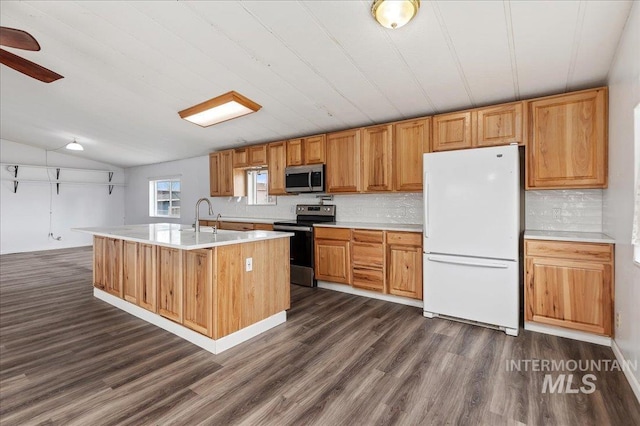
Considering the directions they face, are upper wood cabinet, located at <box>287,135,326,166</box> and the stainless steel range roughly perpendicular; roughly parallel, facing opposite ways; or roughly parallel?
roughly parallel

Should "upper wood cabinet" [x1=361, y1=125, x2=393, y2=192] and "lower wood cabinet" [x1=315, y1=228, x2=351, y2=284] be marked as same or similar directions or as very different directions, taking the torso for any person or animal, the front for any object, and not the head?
same or similar directions

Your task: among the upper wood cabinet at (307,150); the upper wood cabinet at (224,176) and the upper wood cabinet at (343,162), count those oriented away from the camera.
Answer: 0

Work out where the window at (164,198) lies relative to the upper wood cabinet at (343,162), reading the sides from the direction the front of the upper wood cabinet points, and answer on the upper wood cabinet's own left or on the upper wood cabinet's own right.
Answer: on the upper wood cabinet's own right

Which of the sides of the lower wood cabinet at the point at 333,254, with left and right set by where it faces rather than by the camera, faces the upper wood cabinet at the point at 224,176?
right

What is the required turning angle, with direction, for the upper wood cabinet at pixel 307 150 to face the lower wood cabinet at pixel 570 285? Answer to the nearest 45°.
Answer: approximately 90° to its left

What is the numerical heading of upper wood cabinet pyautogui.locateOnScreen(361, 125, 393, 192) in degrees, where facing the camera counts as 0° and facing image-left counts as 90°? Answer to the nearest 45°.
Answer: approximately 45°

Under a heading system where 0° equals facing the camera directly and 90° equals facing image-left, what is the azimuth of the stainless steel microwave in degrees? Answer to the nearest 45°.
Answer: approximately 45°

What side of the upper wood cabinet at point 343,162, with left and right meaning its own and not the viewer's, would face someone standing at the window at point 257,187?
right

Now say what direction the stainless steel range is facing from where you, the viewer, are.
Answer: facing the viewer and to the left of the viewer

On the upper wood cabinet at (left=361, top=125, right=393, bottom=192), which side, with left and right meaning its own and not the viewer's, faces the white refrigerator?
left

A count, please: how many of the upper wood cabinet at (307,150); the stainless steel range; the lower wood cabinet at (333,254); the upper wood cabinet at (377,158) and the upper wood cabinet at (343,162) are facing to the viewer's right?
0

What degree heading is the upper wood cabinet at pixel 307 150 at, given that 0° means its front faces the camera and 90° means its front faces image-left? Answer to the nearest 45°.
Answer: approximately 45°

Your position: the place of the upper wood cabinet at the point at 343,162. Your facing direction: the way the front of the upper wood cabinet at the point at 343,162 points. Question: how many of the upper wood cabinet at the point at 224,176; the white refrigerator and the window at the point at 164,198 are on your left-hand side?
1
